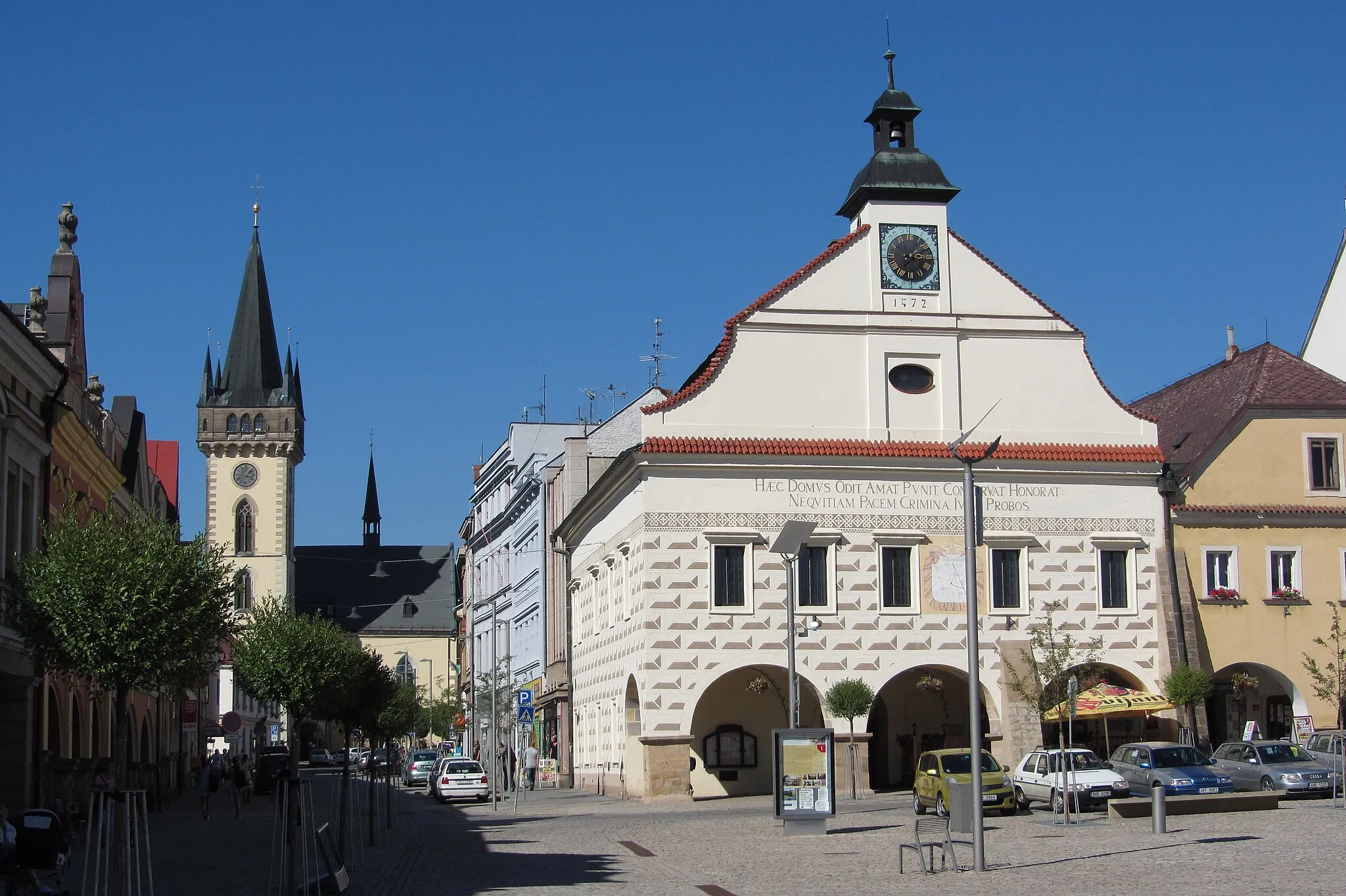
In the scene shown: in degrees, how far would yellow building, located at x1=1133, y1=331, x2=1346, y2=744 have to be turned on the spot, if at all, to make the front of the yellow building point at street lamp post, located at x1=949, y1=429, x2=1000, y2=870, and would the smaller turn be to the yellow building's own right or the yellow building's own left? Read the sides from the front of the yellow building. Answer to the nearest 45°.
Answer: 0° — it already faces it

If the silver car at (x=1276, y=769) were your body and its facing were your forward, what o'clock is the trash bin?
The trash bin is roughly at 2 o'clock from the silver car.

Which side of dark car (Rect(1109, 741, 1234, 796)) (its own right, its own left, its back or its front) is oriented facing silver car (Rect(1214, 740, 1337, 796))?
left

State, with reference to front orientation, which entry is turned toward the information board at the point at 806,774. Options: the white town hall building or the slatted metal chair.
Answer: the white town hall building

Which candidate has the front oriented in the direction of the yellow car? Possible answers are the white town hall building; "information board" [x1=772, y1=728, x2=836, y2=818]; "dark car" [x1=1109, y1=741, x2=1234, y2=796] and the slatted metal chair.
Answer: the white town hall building

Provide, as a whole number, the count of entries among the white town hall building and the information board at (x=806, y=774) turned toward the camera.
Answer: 2

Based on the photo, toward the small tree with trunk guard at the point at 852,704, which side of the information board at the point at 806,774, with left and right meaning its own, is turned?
back

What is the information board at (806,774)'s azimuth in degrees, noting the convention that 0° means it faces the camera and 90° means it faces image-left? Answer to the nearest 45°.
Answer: approximately 0°

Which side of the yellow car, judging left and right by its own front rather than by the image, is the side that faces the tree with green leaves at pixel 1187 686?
left
